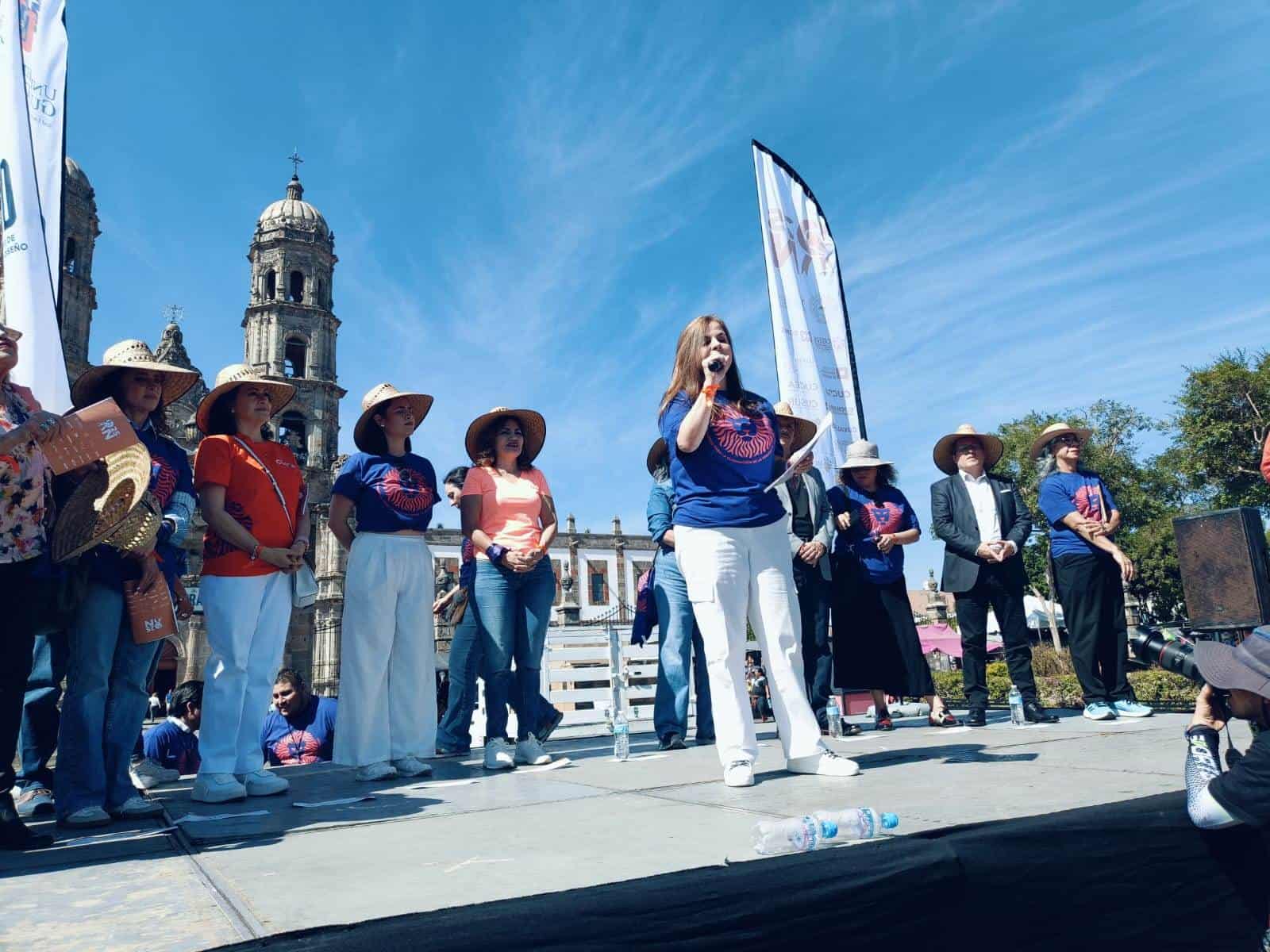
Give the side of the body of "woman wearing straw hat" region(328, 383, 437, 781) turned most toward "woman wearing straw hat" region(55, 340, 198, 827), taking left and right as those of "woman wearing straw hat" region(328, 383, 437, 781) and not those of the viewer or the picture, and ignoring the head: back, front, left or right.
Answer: right

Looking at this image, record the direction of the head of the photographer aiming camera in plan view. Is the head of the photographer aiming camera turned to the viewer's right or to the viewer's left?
to the viewer's left

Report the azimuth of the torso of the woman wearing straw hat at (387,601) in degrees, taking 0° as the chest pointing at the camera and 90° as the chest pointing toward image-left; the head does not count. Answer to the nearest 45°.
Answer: approximately 315°

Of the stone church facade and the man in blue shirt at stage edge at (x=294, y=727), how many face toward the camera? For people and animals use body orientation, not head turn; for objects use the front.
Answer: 2

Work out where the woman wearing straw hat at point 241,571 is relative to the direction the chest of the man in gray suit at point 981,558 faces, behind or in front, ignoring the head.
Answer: in front

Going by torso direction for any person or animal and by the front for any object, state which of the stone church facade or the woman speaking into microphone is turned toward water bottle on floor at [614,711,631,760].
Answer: the stone church facade

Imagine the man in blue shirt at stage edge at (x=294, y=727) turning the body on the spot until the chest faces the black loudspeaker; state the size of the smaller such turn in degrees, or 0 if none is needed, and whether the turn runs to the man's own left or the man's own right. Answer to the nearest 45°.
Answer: approximately 90° to the man's own left

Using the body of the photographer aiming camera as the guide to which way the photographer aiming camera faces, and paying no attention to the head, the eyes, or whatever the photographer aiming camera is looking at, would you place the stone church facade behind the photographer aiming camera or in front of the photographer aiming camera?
in front
